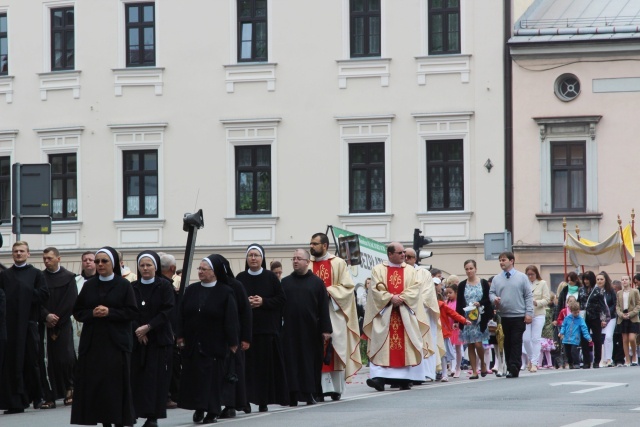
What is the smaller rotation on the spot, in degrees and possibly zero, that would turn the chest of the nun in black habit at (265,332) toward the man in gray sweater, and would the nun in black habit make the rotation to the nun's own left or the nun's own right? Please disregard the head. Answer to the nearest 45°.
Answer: approximately 135° to the nun's own left

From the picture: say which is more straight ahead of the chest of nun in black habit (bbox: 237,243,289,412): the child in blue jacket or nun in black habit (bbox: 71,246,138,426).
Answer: the nun in black habit

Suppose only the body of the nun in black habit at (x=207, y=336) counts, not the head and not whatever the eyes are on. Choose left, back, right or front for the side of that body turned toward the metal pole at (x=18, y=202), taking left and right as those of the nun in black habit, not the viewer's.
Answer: right

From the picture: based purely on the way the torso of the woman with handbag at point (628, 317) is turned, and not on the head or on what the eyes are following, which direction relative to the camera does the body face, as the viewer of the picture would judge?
toward the camera

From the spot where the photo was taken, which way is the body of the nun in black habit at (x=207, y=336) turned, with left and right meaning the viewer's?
facing the viewer and to the left of the viewer

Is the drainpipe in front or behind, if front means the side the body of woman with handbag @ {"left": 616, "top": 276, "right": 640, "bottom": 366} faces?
behind

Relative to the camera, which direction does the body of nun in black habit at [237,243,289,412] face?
toward the camera

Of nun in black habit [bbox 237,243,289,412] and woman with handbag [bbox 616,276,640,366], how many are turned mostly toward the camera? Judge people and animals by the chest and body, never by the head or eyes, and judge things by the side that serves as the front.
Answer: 2

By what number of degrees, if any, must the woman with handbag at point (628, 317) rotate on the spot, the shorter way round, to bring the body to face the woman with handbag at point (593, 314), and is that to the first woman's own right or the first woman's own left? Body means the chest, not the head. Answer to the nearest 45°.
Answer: approximately 45° to the first woman's own right
